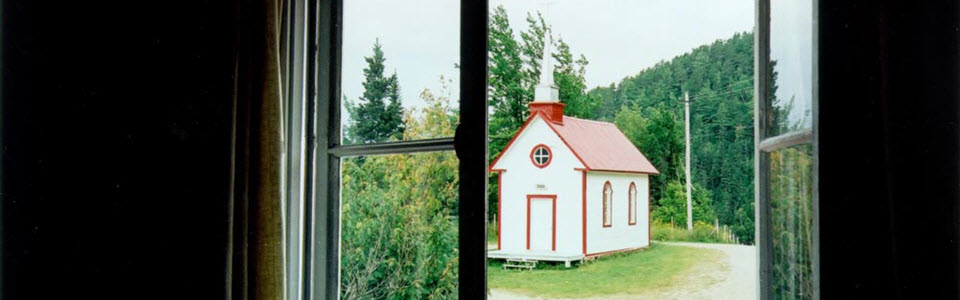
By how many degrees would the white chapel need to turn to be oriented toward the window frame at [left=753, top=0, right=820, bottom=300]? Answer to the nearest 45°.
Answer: approximately 45° to its left

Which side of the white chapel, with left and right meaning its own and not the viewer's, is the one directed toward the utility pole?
back

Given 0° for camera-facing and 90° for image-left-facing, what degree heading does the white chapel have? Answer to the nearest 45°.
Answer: approximately 45°
